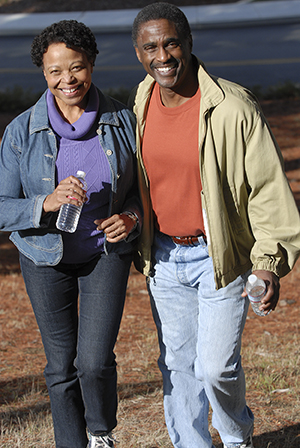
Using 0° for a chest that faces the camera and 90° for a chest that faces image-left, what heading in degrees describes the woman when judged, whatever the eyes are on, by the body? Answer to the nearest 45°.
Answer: approximately 0°

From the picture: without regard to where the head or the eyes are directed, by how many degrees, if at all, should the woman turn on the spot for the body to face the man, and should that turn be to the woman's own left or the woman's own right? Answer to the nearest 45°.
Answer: approximately 90° to the woman's own left
